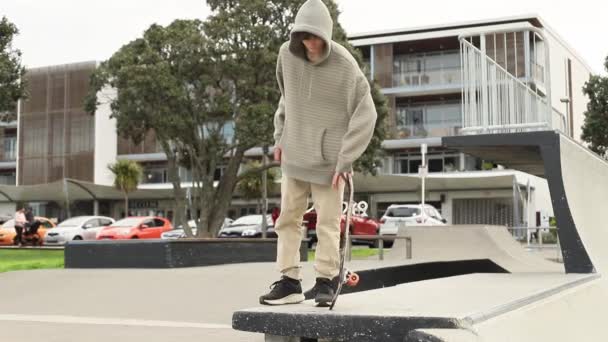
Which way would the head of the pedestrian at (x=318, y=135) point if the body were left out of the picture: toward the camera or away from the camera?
toward the camera

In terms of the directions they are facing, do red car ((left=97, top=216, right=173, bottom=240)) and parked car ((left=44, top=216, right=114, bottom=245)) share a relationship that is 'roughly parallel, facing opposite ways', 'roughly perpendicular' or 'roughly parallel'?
roughly parallel

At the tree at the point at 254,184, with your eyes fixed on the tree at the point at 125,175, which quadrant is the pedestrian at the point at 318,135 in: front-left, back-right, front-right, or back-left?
back-left

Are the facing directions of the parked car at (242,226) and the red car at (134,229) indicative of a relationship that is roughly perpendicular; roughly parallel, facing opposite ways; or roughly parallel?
roughly parallel

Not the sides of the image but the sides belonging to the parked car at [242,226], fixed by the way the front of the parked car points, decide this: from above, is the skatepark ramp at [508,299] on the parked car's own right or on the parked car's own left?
on the parked car's own left

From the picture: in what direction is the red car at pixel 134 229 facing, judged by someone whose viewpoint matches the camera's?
facing the viewer and to the left of the viewer

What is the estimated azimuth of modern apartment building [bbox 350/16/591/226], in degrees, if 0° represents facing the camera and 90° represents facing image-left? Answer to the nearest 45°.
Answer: approximately 45°

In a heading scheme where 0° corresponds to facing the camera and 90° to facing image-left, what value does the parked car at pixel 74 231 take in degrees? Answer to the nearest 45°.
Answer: approximately 45°

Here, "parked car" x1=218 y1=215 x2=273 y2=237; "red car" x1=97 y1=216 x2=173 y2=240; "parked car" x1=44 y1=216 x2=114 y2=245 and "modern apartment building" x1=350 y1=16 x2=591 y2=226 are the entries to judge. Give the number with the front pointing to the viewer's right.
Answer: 0

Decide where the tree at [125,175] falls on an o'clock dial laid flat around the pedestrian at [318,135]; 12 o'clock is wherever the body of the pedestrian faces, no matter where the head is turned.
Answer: The tree is roughly at 4 o'clock from the pedestrian.

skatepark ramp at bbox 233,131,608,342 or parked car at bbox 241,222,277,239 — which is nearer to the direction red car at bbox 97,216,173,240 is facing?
the skatepark ramp

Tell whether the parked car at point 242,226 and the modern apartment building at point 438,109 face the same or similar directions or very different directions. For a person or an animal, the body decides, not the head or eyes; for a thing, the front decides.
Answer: same or similar directions

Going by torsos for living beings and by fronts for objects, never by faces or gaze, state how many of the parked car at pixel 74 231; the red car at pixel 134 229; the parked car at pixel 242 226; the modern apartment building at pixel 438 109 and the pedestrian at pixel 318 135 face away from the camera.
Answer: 0

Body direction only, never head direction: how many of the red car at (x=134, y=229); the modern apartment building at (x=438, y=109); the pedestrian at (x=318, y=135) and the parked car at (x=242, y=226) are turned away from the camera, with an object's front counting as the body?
0
